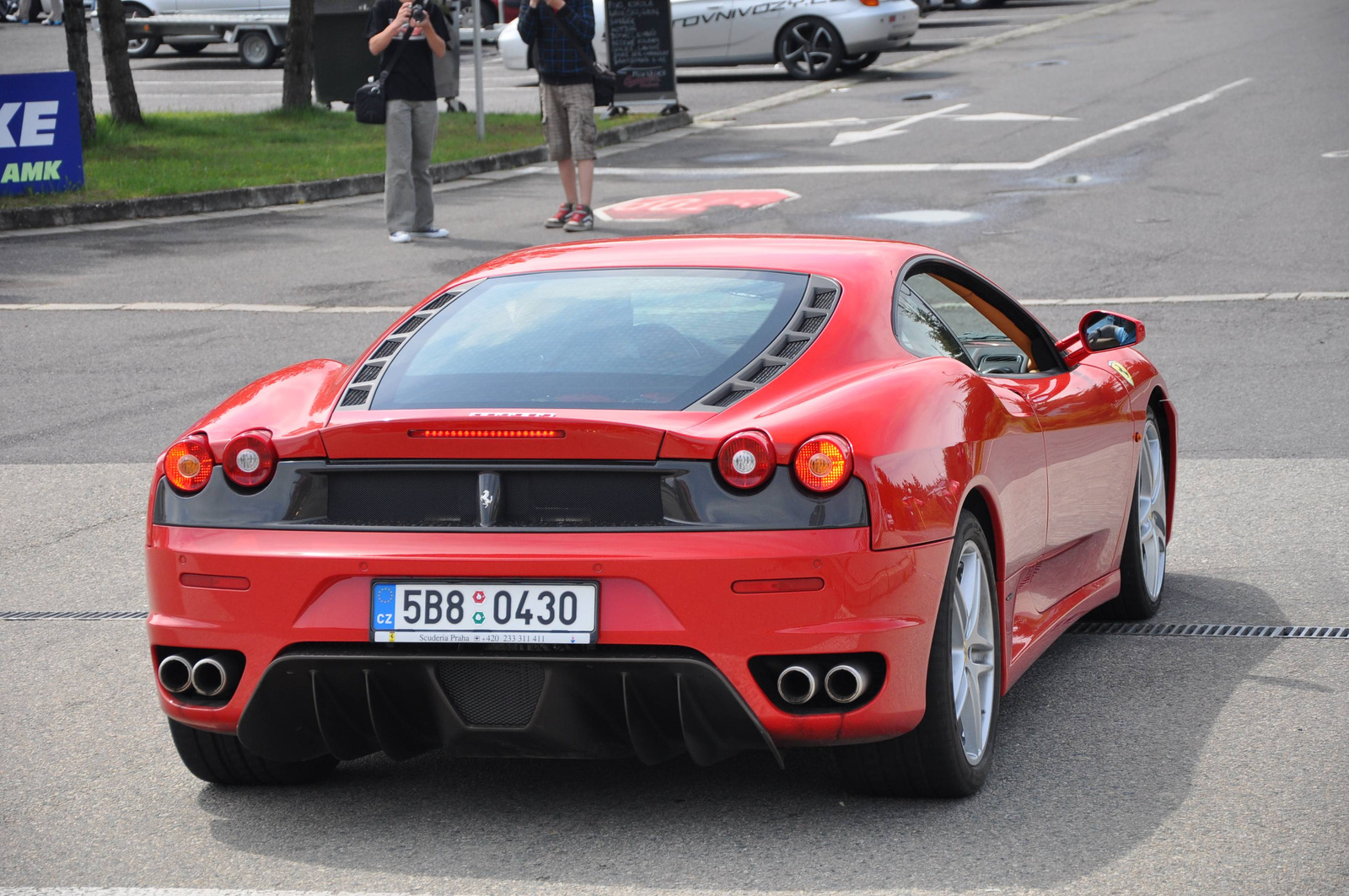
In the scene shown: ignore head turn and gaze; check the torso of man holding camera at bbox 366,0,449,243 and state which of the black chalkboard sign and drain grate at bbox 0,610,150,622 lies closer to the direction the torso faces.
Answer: the drain grate

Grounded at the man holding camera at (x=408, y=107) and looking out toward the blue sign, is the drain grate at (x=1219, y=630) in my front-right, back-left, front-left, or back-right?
back-left

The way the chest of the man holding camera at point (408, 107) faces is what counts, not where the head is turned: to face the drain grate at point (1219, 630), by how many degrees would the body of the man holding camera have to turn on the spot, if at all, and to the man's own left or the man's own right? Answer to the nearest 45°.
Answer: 0° — they already face it

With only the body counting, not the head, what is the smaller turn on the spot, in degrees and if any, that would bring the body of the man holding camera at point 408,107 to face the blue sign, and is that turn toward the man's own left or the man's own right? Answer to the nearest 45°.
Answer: approximately 135° to the man's own right

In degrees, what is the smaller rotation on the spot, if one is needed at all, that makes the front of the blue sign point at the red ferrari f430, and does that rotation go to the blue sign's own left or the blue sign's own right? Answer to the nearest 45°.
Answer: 0° — it already faces it

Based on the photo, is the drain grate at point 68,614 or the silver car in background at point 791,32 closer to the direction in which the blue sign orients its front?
the drain grate

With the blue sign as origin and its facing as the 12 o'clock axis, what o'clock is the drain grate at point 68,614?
The drain grate is roughly at 12 o'clock from the blue sign.

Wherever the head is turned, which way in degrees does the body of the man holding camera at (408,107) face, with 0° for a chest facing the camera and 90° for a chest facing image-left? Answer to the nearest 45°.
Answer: approximately 0°
